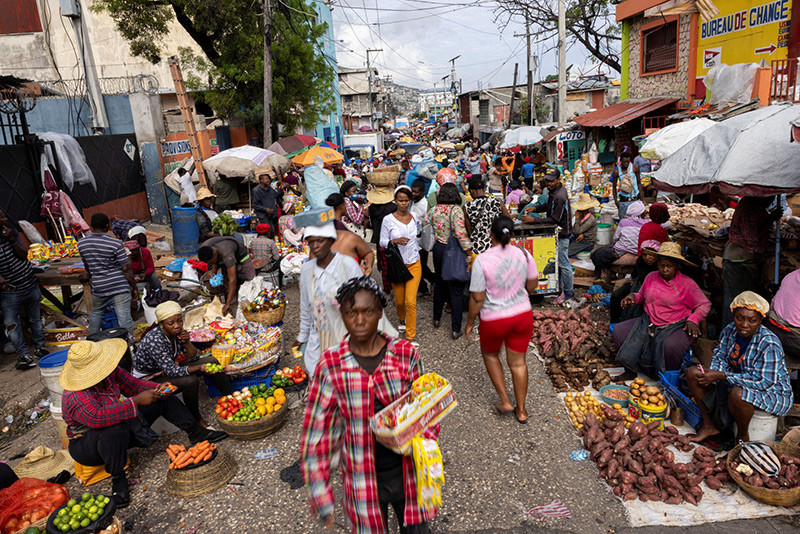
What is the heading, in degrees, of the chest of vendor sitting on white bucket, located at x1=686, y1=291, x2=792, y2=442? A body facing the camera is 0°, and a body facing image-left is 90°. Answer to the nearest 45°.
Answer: approximately 45°

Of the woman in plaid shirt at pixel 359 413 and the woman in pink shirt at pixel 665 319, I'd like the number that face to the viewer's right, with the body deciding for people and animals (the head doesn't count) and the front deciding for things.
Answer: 0

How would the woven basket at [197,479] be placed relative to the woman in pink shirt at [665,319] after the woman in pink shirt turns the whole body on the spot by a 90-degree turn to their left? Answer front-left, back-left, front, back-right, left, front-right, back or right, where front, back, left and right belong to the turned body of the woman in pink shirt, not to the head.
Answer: right

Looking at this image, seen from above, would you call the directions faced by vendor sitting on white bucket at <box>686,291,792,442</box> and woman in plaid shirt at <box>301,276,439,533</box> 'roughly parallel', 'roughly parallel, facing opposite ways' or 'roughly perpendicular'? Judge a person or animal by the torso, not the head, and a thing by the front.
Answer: roughly perpendicular

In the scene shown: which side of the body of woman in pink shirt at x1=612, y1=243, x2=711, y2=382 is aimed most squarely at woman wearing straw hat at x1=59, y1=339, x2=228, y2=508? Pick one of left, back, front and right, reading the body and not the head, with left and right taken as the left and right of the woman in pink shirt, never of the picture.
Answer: front

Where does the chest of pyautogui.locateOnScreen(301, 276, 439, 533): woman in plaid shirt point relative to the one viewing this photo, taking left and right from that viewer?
facing the viewer

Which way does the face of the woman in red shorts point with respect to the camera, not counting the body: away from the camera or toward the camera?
away from the camera

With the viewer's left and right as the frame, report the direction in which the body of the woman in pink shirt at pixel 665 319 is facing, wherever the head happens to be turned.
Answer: facing the viewer and to the left of the viewer

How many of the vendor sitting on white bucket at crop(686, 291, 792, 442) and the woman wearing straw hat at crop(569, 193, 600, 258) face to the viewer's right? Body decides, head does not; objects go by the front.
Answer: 0

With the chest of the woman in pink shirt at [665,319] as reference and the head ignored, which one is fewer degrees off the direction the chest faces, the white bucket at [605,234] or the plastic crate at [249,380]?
the plastic crate

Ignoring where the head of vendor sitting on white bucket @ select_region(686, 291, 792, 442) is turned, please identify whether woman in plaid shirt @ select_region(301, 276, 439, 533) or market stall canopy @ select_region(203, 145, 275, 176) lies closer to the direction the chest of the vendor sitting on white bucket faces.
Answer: the woman in plaid shirt

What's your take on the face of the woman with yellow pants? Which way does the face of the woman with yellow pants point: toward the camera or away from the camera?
toward the camera

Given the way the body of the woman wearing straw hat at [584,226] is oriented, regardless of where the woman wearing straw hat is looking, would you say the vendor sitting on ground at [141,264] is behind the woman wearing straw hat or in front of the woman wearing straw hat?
in front

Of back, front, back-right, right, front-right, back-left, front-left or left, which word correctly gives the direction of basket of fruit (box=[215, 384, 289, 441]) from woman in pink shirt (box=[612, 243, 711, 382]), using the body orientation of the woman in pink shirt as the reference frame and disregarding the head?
front

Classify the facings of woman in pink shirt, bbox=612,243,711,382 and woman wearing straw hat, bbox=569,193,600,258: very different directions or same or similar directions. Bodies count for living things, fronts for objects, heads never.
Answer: same or similar directions

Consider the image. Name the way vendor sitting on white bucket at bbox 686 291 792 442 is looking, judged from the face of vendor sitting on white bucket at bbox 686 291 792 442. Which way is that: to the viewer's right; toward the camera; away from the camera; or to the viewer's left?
toward the camera

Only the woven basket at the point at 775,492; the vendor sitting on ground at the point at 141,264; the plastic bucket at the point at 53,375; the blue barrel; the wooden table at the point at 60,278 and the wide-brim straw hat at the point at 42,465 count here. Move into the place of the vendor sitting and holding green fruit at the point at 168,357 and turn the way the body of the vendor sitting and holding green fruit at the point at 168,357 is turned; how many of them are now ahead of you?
1

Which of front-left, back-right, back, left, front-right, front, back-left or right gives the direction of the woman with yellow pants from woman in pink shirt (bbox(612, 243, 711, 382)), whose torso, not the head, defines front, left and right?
front-right
